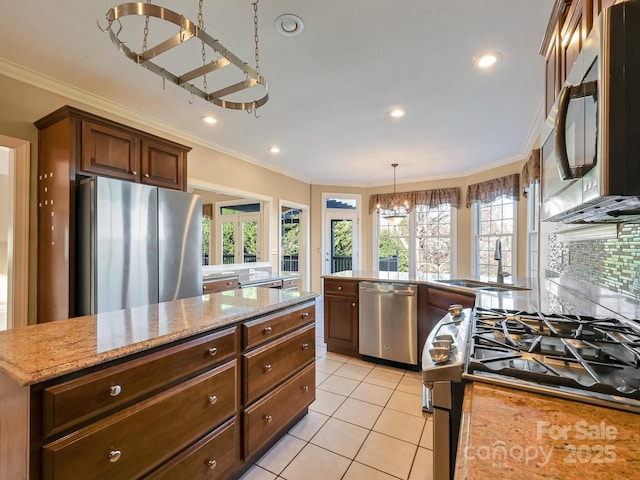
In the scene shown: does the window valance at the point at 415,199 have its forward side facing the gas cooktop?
yes

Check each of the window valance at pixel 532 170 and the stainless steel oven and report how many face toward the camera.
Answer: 0

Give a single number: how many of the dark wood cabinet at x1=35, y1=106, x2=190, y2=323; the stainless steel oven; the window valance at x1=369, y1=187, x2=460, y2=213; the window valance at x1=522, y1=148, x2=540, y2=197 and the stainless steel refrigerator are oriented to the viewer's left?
2

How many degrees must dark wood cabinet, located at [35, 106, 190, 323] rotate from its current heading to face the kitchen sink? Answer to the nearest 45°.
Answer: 0° — it already faces it

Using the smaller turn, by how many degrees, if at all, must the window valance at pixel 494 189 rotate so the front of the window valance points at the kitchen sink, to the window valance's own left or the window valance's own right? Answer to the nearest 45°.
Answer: approximately 45° to the window valance's own left

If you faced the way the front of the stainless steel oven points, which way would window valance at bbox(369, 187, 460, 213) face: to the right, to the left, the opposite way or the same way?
to the left

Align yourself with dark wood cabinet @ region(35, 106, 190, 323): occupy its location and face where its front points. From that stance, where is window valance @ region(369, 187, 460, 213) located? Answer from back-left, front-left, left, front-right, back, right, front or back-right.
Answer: front-left

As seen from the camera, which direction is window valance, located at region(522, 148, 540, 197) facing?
to the viewer's left

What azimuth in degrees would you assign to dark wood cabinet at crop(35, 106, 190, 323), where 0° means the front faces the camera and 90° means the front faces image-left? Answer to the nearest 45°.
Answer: approximately 315°

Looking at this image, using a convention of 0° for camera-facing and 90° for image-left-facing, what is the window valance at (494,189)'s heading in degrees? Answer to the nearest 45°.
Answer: approximately 45°

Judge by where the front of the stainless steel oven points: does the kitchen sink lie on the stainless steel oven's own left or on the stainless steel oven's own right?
on the stainless steel oven's own right

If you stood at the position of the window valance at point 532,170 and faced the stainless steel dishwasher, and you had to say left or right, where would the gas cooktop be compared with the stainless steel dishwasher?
left

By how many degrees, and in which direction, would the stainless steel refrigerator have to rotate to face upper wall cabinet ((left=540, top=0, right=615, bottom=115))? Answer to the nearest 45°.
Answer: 0° — it already faces it

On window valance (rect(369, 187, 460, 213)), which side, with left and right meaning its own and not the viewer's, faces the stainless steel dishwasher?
front

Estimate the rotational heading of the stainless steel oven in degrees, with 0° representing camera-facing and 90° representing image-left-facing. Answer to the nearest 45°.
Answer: approximately 90°

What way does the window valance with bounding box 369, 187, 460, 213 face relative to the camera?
toward the camera
